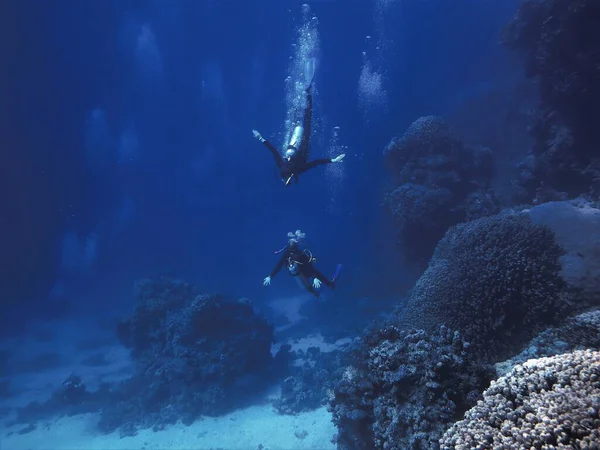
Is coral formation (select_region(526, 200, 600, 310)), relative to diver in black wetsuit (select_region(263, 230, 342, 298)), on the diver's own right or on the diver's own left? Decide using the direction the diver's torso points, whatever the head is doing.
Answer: on the diver's own left

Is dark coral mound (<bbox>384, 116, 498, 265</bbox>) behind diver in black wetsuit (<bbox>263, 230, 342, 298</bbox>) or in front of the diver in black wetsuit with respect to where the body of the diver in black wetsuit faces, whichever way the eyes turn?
behind

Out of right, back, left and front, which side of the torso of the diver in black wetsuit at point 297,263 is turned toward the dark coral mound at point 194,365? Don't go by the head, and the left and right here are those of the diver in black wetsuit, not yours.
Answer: right

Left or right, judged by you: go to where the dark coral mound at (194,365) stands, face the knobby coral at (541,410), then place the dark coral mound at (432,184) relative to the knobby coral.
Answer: left

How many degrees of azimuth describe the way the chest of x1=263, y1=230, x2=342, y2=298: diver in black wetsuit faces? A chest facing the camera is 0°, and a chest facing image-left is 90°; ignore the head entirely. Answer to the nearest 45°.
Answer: approximately 45°
